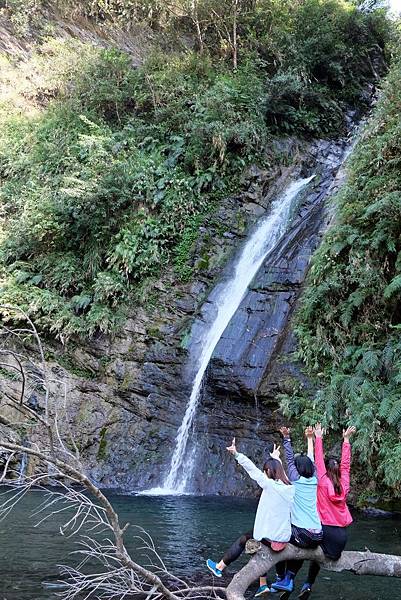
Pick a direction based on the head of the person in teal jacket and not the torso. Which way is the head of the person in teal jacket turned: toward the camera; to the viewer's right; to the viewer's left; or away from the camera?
away from the camera

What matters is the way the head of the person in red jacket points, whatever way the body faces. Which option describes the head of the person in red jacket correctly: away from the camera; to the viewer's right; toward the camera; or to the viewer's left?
away from the camera

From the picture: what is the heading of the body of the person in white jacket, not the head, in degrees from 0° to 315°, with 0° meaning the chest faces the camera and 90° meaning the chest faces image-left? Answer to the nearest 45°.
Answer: approximately 135°

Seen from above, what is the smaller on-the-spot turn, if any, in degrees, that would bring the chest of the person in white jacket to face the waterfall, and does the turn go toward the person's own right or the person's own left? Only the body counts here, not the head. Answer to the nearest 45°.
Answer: approximately 45° to the person's own right
